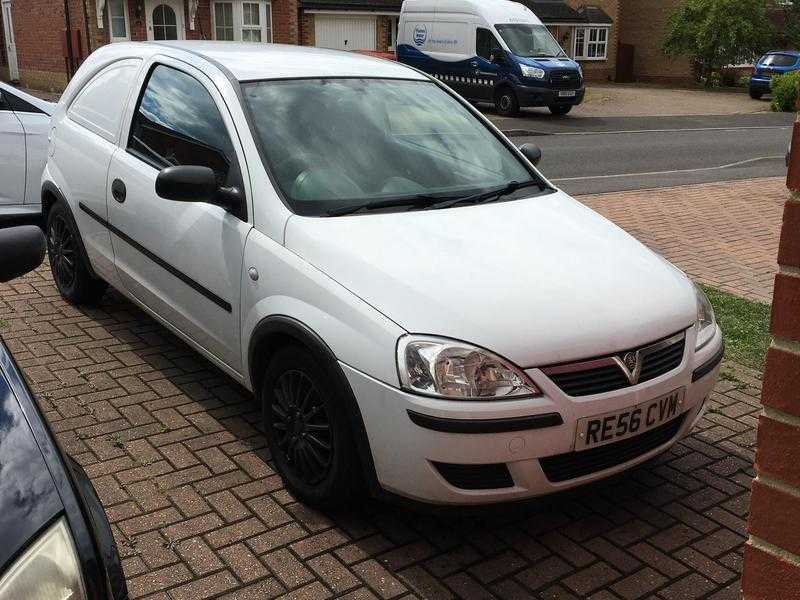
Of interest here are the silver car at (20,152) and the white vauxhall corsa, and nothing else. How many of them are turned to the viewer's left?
0

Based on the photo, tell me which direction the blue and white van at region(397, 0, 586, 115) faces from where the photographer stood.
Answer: facing the viewer and to the right of the viewer

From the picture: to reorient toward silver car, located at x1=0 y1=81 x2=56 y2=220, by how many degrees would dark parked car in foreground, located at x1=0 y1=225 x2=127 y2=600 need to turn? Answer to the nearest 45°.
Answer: approximately 135° to its left

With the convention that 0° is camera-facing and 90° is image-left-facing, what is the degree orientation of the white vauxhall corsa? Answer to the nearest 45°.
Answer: approximately 315°

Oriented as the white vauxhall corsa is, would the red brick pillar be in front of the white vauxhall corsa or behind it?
in front

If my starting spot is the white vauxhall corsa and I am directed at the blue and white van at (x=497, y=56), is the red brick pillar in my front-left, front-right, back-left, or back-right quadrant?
back-right

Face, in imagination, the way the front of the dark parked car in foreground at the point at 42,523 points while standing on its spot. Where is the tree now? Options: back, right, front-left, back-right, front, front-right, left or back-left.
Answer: left

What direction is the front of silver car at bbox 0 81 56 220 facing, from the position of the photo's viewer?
facing to the right of the viewer

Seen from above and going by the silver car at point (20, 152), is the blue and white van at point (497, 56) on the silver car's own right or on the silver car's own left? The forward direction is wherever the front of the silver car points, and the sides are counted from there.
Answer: on the silver car's own left

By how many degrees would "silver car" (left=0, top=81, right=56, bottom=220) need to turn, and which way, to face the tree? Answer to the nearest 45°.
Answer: approximately 45° to its left

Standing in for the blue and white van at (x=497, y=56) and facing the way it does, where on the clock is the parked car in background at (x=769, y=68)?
The parked car in background is roughly at 9 o'clock from the blue and white van.
